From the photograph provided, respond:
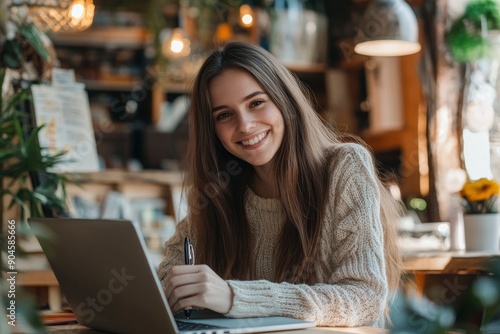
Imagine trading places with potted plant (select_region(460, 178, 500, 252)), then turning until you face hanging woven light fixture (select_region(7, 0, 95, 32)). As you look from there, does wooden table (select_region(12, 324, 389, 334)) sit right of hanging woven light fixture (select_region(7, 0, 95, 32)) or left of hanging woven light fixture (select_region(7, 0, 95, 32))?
left

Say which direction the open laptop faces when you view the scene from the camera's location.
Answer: facing away from the viewer and to the right of the viewer

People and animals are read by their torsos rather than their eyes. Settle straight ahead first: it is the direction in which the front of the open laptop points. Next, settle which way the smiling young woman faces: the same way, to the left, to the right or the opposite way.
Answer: the opposite way

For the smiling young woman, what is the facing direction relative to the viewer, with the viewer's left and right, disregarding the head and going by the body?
facing the viewer and to the left of the viewer

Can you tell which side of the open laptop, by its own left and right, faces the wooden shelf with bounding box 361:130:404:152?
front

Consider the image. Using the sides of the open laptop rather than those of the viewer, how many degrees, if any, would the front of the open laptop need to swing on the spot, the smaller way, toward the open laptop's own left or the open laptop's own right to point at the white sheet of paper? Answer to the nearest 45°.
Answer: approximately 45° to the open laptop's own left

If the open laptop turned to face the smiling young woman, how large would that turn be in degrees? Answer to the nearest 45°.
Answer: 0° — it already faces them

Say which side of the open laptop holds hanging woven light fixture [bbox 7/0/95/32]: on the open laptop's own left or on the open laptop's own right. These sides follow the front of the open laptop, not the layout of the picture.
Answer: on the open laptop's own left

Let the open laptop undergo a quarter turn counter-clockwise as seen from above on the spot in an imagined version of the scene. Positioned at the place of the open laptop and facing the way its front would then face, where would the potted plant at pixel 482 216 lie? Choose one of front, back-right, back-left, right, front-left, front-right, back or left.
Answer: right

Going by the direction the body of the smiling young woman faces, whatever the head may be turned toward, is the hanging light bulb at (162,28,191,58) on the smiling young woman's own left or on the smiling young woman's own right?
on the smiling young woman's own right

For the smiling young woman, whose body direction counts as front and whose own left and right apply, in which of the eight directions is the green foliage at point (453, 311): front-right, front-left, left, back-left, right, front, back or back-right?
front-left
